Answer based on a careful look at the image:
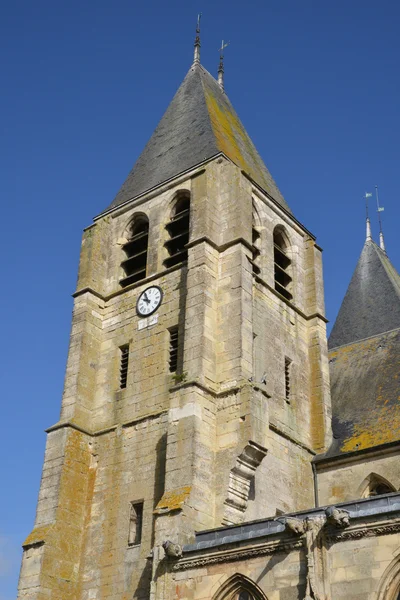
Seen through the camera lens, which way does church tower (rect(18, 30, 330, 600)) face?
facing the viewer and to the left of the viewer
